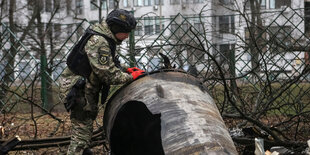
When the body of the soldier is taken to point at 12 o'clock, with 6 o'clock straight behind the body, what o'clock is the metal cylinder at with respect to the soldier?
The metal cylinder is roughly at 2 o'clock from the soldier.

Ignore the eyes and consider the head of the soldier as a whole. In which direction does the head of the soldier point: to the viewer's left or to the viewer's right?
to the viewer's right

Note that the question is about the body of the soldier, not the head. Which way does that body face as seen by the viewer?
to the viewer's right
